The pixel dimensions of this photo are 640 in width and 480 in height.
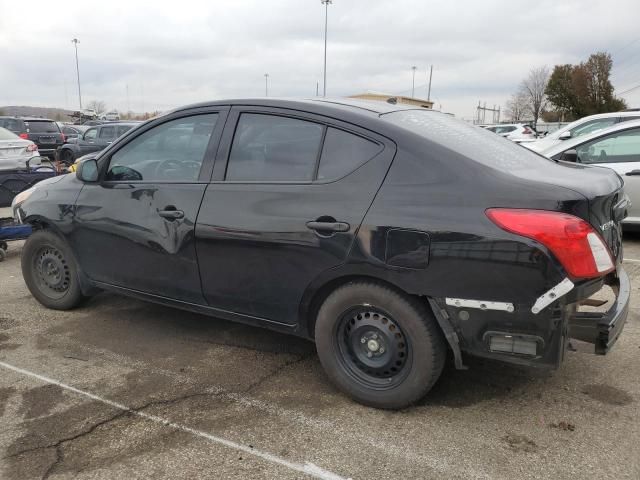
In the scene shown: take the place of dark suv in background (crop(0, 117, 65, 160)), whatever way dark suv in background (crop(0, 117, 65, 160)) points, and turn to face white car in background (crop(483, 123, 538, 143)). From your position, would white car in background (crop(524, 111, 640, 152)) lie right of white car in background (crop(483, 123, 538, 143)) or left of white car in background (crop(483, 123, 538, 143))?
right

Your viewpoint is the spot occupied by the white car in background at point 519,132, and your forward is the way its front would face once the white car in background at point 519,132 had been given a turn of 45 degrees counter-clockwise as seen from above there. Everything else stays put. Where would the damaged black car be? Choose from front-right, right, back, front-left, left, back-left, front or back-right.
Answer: left

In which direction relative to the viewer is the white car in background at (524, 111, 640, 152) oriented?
to the viewer's left

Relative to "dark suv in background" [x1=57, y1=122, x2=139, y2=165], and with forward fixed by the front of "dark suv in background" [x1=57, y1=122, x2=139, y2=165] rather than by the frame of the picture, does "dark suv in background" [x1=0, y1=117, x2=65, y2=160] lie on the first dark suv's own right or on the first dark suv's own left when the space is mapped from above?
on the first dark suv's own right

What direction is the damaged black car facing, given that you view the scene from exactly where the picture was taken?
facing away from the viewer and to the left of the viewer

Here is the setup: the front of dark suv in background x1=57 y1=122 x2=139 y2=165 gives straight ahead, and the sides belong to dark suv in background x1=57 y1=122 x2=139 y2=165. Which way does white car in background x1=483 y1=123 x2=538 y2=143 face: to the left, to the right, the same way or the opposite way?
the same way

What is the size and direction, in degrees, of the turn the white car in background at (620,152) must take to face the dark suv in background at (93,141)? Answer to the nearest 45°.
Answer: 0° — it already faces it

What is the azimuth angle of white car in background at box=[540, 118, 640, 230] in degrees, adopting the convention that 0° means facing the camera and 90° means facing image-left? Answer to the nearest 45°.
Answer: approximately 90°

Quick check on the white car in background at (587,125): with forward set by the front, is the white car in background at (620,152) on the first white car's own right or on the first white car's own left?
on the first white car's own left

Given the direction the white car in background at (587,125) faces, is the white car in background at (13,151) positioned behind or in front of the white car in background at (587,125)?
in front

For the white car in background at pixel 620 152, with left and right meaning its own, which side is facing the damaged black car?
left

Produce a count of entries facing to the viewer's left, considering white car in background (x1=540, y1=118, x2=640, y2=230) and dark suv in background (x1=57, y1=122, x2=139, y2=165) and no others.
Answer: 2

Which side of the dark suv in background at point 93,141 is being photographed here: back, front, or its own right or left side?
left
